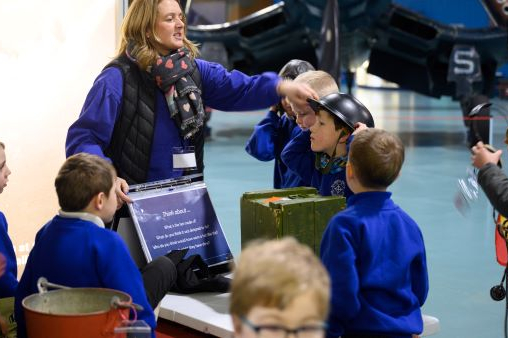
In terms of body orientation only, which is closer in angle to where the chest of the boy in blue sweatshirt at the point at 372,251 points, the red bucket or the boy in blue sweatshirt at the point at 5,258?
the boy in blue sweatshirt

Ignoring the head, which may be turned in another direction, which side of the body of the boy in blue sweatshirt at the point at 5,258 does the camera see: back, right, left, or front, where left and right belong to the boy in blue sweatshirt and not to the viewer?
right

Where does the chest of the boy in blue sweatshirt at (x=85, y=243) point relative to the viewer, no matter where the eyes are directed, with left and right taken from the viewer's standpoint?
facing away from the viewer and to the right of the viewer

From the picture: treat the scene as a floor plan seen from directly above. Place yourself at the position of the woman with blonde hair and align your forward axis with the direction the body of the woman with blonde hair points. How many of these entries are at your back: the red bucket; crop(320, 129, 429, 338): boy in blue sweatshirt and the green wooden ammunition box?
0

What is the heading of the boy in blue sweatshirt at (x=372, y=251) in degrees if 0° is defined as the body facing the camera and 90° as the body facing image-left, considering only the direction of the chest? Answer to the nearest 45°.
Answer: approximately 135°

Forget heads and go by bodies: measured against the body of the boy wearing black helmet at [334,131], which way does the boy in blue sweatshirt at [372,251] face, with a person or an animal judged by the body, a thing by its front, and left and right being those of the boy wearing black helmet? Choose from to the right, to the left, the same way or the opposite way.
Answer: to the right

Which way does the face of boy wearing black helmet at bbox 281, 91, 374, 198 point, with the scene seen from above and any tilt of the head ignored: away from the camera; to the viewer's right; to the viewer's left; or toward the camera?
to the viewer's left

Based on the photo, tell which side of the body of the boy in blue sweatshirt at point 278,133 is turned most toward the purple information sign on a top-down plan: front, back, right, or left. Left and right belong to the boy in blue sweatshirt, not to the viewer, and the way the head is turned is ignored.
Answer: front

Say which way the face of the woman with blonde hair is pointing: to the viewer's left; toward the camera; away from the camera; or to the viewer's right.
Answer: to the viewer's right

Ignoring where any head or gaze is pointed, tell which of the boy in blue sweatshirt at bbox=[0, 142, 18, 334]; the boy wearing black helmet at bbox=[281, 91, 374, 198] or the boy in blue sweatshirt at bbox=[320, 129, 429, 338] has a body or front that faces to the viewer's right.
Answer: the boy in blue sweatshirt at bbox=[0, 142, 18, 334]

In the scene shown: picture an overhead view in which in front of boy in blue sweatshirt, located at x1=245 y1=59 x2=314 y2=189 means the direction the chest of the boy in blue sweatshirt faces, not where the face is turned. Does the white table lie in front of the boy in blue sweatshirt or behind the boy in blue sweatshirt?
in front

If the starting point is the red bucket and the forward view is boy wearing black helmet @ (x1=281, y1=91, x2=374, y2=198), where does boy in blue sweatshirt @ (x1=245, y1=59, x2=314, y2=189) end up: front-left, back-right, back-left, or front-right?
front-left

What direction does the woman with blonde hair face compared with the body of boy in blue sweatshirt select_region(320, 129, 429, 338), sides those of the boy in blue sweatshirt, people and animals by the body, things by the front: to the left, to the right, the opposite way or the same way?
the opposite way
